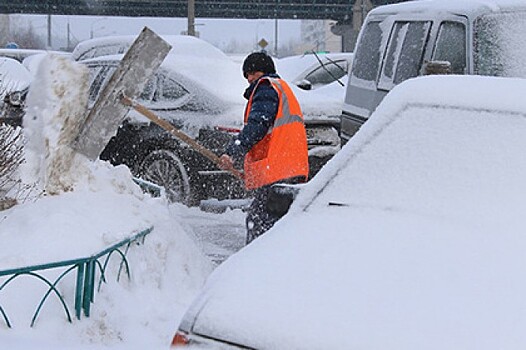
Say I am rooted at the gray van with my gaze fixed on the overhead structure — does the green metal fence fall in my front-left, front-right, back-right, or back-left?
back-left

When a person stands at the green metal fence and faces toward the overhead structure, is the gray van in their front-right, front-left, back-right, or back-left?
front-right

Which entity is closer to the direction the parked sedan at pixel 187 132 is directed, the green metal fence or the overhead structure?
the overhead structure
